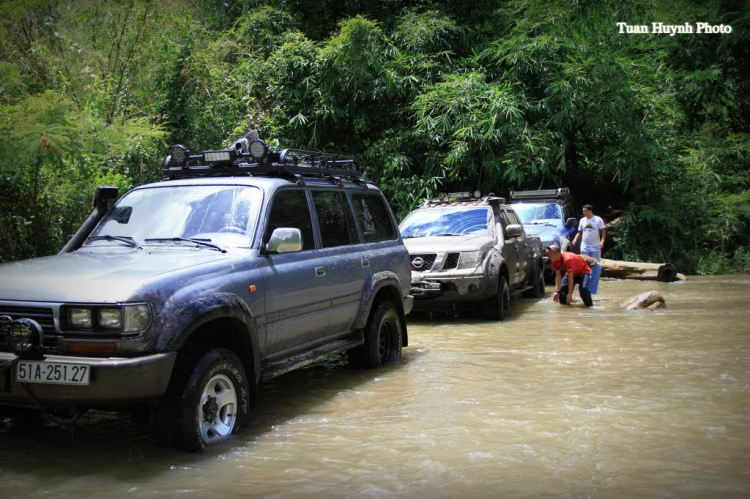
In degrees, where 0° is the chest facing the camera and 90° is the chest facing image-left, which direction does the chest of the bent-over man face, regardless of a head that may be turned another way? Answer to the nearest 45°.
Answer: approximately 45°

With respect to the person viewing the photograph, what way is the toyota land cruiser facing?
facing the viewer and to the left of the viewer

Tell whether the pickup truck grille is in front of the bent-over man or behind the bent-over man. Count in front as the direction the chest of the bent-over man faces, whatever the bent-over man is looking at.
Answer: in front

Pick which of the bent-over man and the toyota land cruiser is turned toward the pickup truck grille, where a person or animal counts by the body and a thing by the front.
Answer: the bent-over man

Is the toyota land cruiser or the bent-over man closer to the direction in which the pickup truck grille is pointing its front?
the toyota land cruiser

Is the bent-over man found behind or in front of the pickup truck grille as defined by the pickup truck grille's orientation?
behind

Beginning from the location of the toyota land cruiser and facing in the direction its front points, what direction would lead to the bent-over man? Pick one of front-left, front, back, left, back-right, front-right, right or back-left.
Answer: back

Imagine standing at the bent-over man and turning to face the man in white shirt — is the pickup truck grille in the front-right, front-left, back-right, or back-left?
back-left

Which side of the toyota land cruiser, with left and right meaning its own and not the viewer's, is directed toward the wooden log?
back

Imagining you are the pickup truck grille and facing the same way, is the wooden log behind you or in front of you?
behind

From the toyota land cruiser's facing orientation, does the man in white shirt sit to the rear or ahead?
to the rear

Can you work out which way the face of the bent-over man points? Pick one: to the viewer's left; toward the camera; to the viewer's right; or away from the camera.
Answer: to the viewer's left

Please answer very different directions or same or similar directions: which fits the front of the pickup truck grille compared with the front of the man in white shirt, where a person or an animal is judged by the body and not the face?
same or similar directions
